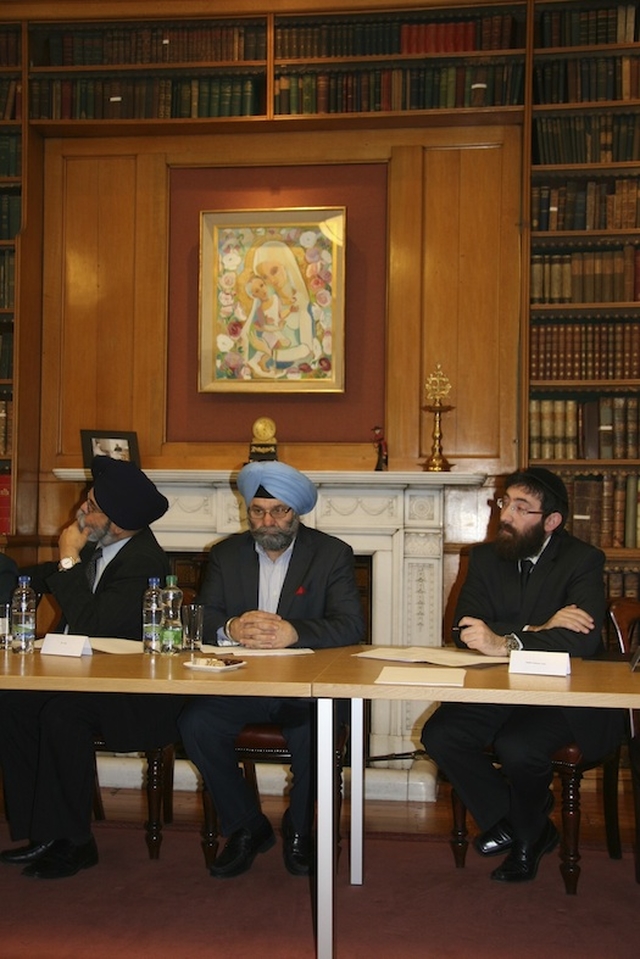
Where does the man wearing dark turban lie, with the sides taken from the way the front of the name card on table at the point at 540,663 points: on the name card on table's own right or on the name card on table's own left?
on the name card on table's own right

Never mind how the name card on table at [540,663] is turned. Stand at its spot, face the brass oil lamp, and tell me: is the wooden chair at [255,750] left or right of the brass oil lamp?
left

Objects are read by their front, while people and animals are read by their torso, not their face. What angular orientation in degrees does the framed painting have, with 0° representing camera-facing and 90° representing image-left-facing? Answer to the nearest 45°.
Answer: approximately 0°

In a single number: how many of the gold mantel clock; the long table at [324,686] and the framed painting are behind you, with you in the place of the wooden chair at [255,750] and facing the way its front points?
2
